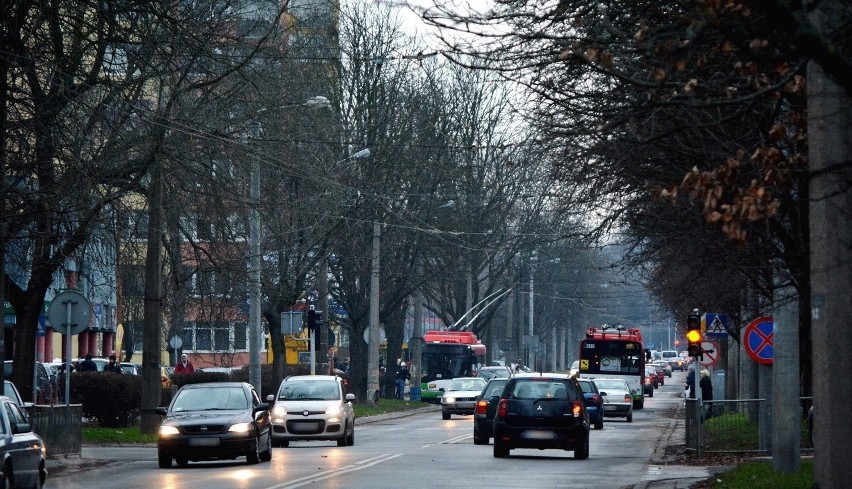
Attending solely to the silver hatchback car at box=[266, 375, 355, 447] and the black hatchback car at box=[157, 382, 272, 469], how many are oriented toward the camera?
2

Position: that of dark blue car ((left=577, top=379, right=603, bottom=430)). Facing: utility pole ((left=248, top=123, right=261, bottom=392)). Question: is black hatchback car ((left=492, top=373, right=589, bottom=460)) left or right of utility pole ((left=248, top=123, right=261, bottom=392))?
left

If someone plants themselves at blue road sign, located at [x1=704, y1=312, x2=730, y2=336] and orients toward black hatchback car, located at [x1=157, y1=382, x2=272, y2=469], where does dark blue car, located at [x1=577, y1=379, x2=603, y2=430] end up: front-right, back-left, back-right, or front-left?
back-right

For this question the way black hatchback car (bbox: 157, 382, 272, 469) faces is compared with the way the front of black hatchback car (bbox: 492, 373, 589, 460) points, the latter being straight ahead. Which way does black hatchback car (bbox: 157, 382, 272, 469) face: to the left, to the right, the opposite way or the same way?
the opposite way

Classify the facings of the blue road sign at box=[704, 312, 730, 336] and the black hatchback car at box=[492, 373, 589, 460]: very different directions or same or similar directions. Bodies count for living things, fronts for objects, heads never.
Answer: very different directions

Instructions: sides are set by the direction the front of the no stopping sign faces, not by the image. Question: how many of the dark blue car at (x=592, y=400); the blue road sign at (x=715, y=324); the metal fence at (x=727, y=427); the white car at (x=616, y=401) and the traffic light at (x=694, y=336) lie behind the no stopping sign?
5

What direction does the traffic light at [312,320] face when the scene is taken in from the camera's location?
facing away from the viewer

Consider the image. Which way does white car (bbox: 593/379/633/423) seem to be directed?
away from the camera

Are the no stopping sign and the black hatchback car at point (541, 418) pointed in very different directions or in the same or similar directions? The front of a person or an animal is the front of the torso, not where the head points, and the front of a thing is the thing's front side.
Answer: very different directions

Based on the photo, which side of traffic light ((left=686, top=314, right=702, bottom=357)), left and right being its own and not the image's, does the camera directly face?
front

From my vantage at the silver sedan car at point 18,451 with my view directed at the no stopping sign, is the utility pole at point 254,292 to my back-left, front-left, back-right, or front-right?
front-left

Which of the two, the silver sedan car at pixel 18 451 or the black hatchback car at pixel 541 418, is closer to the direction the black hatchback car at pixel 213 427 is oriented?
the silver sedan car

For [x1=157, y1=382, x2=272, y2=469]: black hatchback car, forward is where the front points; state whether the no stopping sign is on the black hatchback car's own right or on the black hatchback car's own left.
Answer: on the black hatchback car's own left

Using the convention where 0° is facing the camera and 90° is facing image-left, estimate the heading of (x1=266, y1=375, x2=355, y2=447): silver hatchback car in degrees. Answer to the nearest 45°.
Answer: approximately 0°

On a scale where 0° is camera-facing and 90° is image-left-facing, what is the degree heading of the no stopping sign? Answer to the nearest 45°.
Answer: approximately 0°

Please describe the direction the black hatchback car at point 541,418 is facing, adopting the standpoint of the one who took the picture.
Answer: facing away from the viewer

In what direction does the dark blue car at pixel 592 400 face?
away from the camera

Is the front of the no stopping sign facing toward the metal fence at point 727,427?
no

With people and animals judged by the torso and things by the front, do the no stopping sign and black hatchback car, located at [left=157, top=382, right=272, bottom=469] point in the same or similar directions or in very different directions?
same or similar directions
